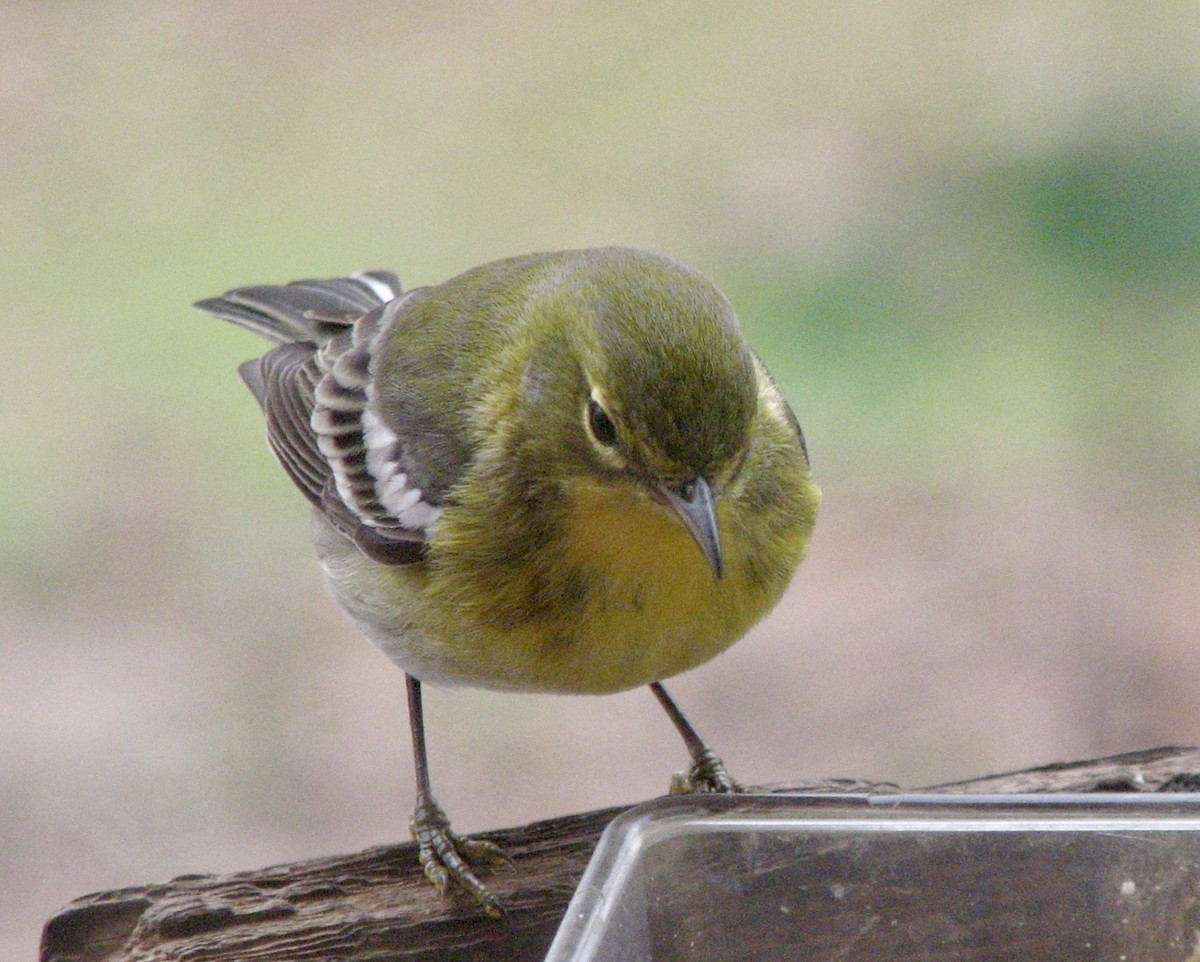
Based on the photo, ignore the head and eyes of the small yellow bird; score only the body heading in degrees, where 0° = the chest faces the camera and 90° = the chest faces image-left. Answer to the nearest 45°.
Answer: approximately 315°
